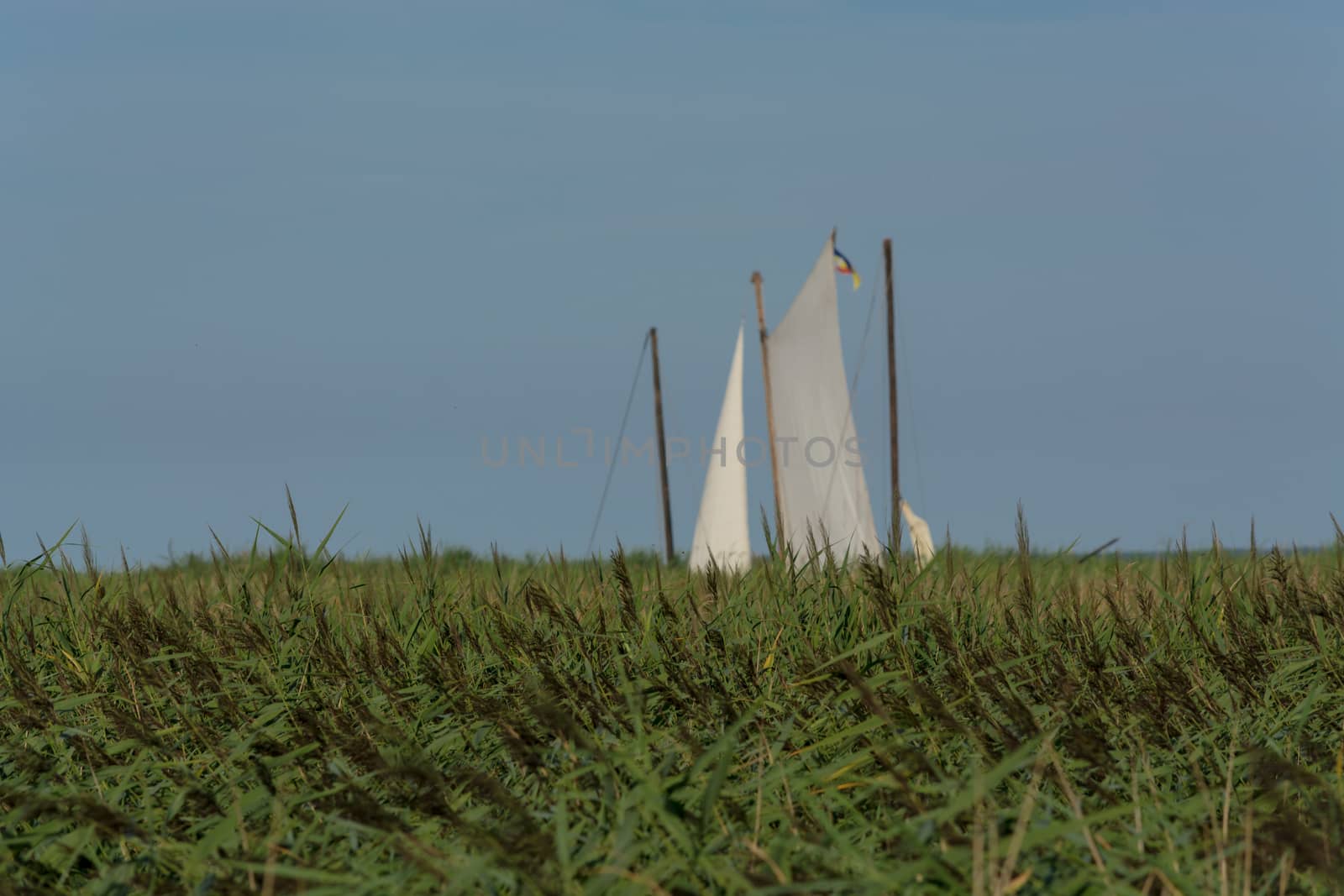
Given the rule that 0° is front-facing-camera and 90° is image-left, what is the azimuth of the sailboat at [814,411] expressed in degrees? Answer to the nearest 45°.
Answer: approximately 90°
